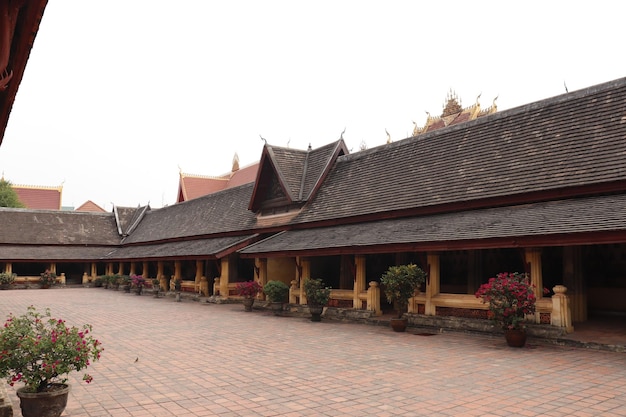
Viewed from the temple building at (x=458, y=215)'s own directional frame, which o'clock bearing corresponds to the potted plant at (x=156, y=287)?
The potted plant is roughly at 3 o'clock from the temple building.

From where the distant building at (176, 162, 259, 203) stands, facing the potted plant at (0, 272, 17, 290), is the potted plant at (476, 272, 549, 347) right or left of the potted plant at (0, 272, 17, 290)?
left

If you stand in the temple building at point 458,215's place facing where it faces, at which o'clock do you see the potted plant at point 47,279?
The potted plant is roughly at 3 o'clock from the temple building.

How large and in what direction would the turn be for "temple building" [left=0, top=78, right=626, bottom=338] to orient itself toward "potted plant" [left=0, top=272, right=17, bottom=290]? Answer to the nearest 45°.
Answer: approximately 90° to its right

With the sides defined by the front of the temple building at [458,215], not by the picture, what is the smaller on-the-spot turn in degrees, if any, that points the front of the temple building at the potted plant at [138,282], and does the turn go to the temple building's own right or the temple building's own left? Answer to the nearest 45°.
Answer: approximately 90° to the temple building's own right

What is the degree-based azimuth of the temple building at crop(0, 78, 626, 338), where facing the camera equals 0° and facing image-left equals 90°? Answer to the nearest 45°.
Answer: approximately 45°
